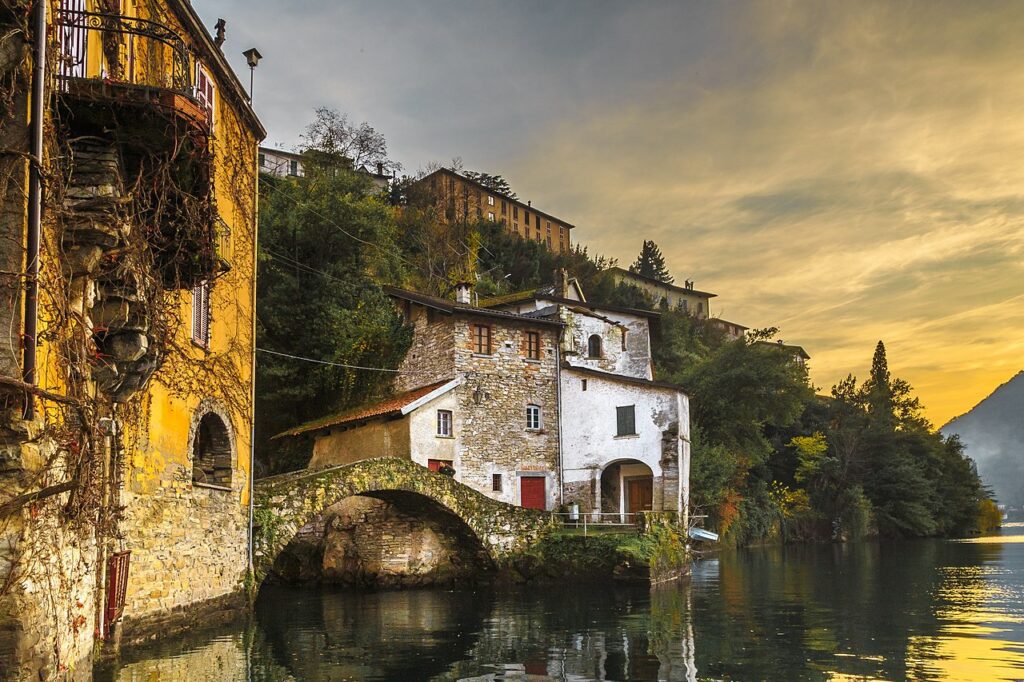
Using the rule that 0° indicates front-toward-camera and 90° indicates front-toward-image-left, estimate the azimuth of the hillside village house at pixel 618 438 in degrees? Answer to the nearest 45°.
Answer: approximately 0°

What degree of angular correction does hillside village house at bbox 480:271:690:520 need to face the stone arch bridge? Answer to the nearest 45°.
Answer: approximately 45° to its right

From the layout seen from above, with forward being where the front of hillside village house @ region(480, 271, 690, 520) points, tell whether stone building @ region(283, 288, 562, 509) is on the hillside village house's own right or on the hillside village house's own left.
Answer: on the hillside village house's own right

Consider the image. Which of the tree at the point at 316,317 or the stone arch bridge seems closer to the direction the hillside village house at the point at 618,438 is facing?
the stone arch bridge

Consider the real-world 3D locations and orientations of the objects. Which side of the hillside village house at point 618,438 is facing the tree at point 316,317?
right

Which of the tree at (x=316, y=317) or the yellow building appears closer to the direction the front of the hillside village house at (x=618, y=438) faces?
the yellow building
